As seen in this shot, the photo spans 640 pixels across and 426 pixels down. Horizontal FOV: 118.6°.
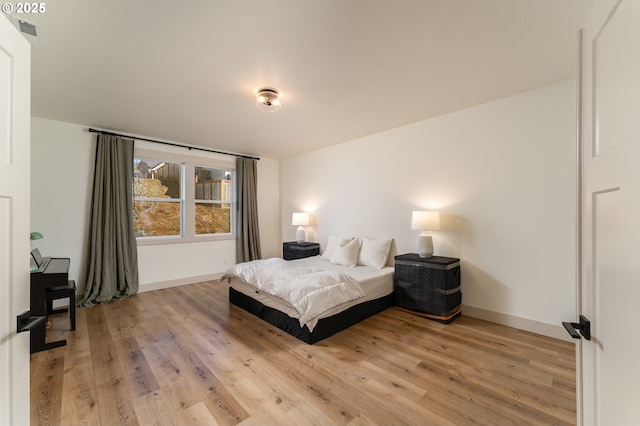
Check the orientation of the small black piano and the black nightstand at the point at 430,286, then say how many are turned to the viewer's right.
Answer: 1

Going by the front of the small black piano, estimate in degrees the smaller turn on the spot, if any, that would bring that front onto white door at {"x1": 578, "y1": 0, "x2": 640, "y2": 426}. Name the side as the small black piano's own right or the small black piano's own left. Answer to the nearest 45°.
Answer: approximately 90° to the small black piano's own right

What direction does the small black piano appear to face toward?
to the viewer's right

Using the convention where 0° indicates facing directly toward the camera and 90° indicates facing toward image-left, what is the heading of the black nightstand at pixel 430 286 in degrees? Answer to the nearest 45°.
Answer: approximately 45°

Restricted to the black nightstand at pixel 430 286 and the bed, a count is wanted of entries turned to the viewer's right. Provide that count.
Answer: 0

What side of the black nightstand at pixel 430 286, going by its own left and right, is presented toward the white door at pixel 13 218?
front

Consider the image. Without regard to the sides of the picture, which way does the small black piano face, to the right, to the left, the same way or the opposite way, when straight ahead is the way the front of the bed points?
the opposite way

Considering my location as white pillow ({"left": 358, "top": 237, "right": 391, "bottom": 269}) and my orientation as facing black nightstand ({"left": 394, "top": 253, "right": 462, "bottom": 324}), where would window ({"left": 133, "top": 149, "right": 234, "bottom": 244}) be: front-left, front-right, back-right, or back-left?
back-right

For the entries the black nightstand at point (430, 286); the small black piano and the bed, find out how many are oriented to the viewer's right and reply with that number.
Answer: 1
